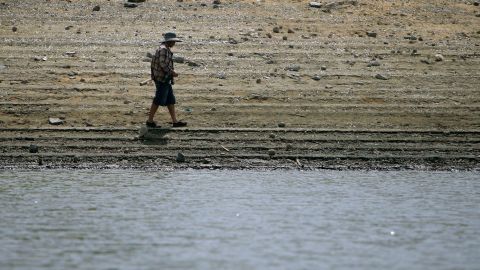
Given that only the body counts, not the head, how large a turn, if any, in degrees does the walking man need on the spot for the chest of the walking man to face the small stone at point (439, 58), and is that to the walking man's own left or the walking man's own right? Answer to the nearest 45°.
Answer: approximately 45° to the walking man's own left

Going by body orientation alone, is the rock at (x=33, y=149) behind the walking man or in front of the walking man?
behind

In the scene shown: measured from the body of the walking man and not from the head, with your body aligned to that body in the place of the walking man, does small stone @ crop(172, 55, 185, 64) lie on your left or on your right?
on your left

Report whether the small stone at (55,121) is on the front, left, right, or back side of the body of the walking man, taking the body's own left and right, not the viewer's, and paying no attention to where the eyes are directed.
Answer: back

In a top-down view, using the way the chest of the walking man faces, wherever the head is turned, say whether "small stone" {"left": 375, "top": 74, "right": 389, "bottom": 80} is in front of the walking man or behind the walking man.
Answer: in front

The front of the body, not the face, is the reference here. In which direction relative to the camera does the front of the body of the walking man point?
to the viewer's right

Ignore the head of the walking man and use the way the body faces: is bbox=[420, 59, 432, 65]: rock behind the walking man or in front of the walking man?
in front
